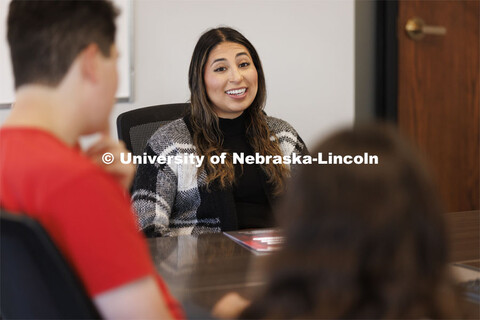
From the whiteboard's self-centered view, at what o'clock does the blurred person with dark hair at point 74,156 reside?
The blurred person with dark hair is roughly at 12 o'clock from the whiteboard.

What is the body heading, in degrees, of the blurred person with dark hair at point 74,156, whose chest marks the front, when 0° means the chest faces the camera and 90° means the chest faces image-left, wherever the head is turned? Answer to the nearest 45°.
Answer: approximately 225°

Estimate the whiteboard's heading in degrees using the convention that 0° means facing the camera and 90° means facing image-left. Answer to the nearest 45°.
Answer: approximately 0°

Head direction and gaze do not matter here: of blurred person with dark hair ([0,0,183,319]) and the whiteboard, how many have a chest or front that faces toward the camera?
1

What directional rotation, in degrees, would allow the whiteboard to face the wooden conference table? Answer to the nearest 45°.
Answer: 0° — it already faces it

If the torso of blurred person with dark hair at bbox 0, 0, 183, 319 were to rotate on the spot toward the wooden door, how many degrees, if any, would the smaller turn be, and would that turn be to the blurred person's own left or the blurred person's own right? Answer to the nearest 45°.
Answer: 0° — they already face it

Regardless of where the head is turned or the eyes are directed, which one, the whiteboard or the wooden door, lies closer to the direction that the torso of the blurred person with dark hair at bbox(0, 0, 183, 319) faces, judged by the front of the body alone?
the wooden door

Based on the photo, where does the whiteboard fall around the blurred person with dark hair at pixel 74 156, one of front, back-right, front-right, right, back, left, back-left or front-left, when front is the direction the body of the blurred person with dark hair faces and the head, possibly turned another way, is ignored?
front-left

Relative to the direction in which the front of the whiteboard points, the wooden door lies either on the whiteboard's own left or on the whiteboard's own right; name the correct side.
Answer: on the whiteboard's own left

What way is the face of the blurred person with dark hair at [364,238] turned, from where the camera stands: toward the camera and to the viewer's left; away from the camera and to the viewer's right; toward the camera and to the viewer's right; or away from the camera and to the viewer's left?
away from the camera and to the viewer's left

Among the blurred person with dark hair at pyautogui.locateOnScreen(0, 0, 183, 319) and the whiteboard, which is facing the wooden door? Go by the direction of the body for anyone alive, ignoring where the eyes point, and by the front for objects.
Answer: the blurred person with dark hair

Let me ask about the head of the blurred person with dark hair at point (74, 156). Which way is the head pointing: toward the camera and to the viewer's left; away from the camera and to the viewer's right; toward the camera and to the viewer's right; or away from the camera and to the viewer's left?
away from the camera and to the viewer's right
